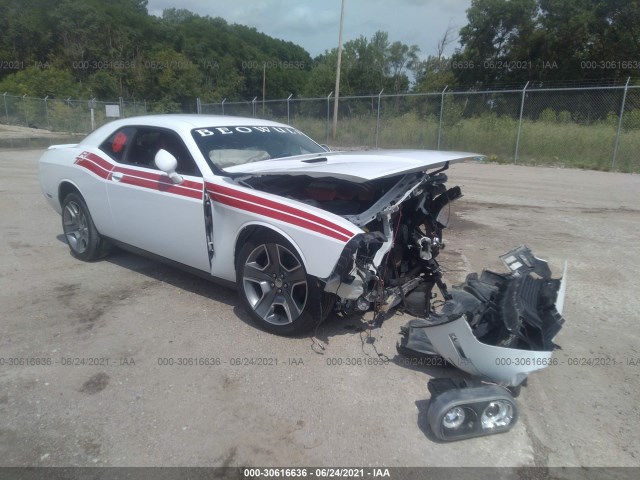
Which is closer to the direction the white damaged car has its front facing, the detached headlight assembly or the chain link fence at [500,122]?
the detached headlight assembly

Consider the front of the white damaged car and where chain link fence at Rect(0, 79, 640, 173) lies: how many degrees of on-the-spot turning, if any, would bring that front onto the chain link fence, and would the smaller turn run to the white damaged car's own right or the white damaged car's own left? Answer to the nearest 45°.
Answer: approximately 90° to the white damaged car's own left

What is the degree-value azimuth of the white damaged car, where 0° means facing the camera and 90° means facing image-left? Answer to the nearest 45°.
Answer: approximately 315°

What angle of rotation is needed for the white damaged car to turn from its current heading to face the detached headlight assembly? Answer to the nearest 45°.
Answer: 0° — it already faces it

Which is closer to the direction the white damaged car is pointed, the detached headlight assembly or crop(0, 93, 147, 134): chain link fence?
the detached headlight assembly

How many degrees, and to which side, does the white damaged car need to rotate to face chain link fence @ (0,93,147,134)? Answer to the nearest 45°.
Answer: approximately 180°
